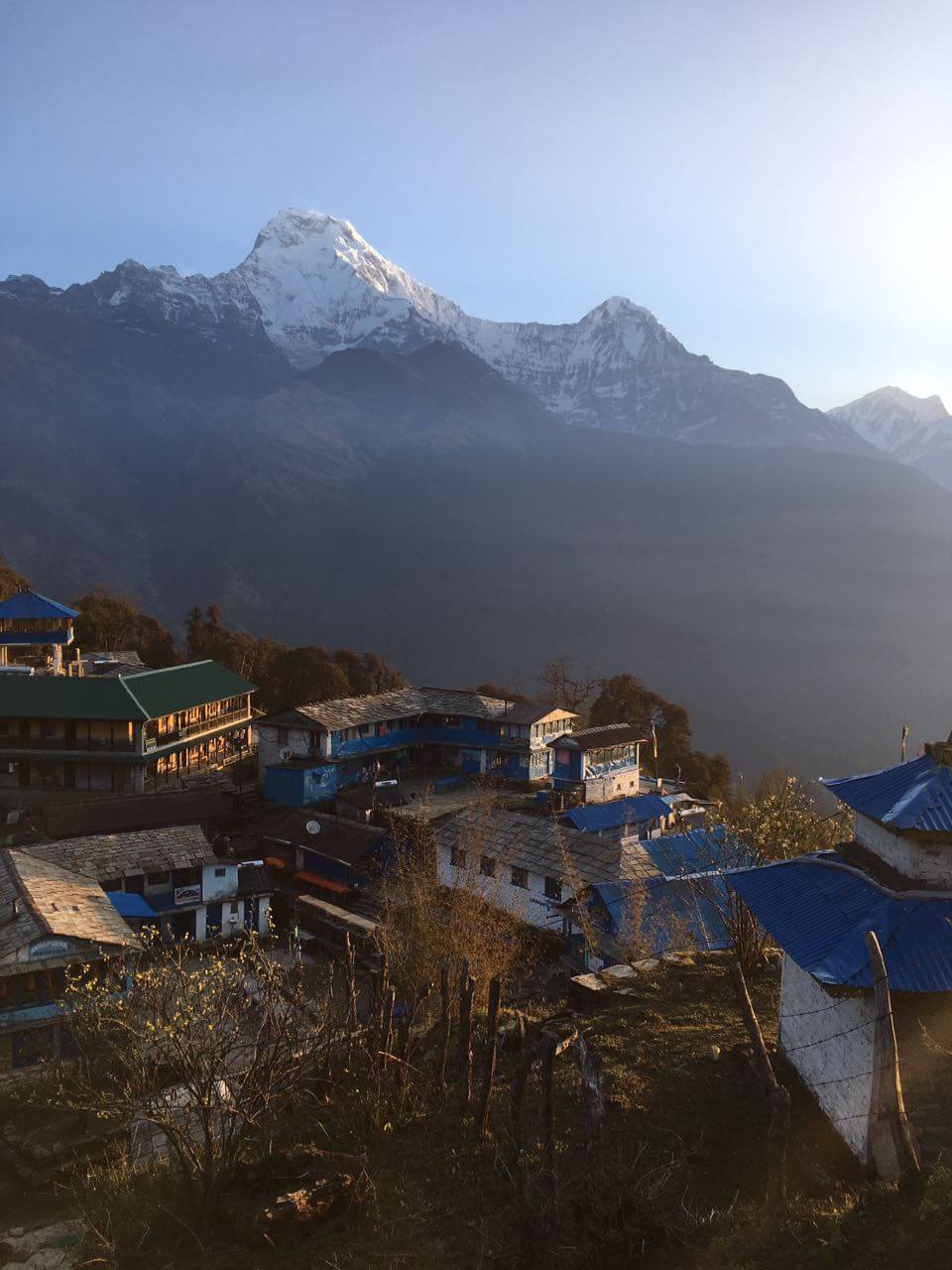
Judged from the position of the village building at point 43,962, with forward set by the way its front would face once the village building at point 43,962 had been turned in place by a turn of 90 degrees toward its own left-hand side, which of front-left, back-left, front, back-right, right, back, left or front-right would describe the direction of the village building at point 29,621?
front-left

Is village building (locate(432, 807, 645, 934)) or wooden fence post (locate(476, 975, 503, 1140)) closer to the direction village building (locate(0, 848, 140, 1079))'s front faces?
the wooden fence post

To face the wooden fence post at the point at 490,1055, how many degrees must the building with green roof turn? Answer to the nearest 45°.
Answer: approximately 45° to its right

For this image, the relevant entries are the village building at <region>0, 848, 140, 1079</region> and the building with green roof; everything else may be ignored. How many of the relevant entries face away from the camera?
0

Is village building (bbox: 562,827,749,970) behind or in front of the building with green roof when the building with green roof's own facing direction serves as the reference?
in front

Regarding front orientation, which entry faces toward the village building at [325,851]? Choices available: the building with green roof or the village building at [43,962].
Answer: the building with green roof

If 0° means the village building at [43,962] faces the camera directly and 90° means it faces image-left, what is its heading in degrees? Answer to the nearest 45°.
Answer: approximately 315°

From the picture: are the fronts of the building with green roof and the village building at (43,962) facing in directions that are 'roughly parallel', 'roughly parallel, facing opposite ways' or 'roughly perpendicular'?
roughly parallel

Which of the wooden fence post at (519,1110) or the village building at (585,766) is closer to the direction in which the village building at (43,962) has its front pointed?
the wooden fence post

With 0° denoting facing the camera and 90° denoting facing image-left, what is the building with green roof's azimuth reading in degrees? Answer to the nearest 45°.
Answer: approximately 315°
